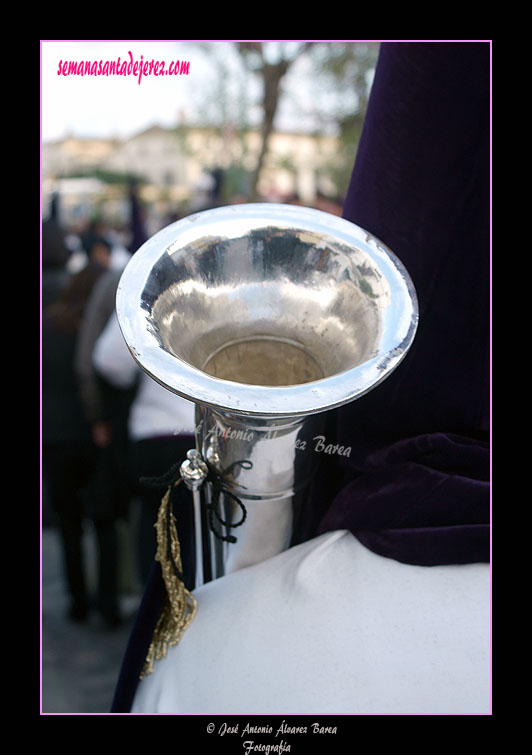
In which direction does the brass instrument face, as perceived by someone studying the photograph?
facing the viewer

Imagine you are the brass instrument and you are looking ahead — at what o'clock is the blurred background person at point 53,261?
The blurred background person is roughly at 5 o'clock from the brass instrument.

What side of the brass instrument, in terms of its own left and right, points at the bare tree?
back

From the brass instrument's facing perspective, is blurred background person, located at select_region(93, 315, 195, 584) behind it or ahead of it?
behind

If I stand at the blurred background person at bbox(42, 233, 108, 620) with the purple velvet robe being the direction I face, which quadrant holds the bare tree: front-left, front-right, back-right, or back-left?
back-left

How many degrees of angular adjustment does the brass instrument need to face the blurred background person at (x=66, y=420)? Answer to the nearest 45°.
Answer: approximately 135° to its right
